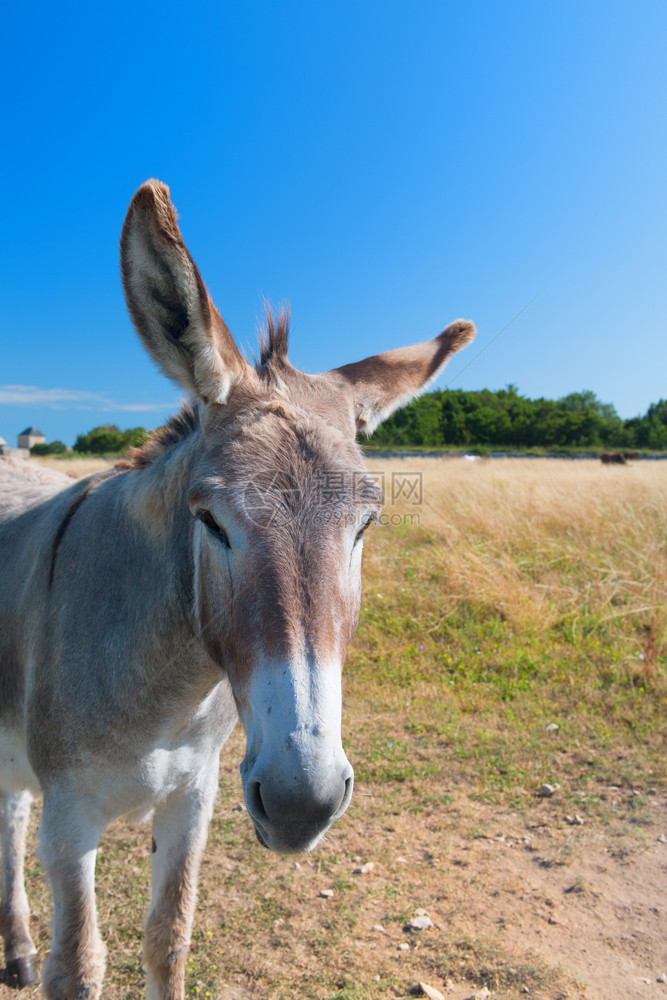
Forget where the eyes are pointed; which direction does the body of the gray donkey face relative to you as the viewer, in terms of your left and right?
facing the viewer and to the right of the viewer
